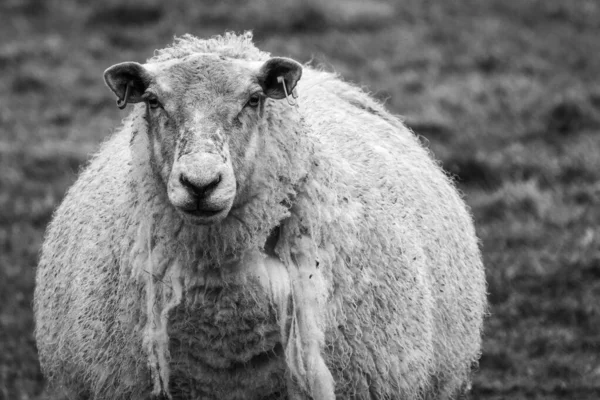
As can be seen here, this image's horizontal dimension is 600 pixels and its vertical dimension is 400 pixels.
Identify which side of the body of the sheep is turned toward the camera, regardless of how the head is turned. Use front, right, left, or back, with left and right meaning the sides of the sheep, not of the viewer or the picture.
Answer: front
